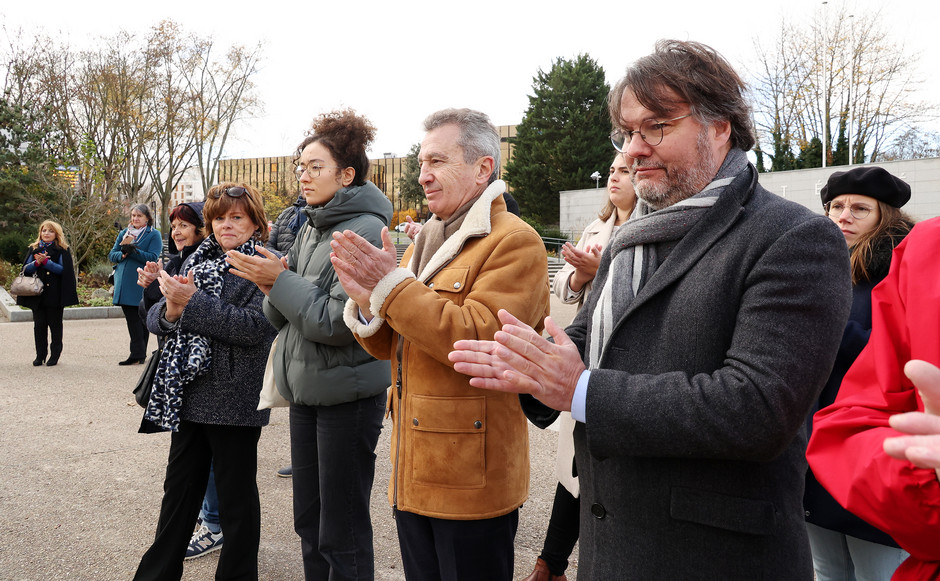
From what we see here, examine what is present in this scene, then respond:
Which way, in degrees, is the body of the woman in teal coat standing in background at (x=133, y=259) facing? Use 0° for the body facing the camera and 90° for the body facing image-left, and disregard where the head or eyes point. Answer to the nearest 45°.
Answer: approximately 45°

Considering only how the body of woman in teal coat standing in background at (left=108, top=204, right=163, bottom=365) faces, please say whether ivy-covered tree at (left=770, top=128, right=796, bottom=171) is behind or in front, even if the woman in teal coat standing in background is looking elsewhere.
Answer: behind

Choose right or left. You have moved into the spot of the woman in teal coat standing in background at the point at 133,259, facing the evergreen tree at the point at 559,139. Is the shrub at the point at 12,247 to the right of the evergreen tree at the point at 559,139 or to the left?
left

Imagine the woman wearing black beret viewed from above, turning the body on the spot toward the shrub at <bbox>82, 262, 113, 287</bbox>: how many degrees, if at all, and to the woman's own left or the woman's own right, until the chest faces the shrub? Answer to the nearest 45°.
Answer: approximately 90° to the woman's own right

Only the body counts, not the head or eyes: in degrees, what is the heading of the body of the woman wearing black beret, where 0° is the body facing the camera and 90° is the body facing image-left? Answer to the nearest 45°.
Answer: approximately 45°

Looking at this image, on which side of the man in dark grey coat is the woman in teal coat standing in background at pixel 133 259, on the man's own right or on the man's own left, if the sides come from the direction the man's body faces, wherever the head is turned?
on the man's own right

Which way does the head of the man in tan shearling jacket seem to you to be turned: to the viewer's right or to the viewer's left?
to the viewer's left

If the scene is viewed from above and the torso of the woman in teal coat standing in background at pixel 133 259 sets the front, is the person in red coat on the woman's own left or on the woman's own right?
on the woman's own left
